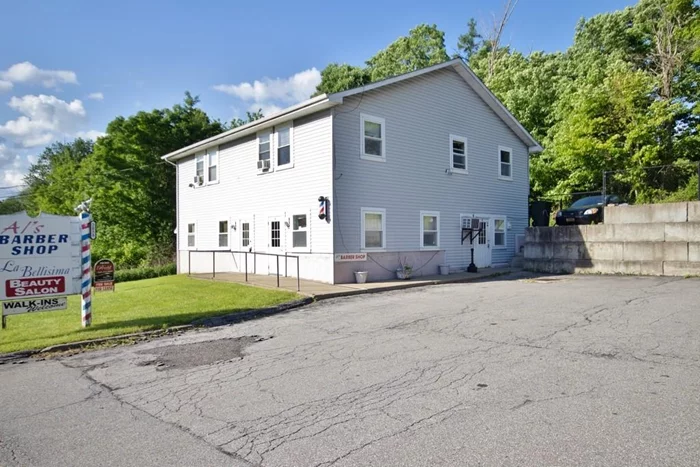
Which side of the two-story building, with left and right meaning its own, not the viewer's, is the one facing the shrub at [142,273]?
right

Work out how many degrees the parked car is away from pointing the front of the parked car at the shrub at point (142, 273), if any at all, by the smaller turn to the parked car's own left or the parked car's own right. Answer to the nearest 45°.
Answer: approximately 45° to the parked car's own right

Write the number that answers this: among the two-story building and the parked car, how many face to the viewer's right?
0

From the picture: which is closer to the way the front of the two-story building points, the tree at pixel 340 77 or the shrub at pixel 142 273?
the shrub
